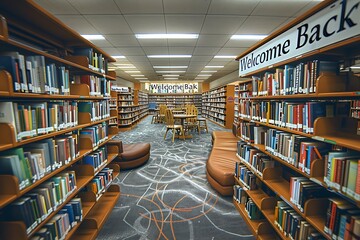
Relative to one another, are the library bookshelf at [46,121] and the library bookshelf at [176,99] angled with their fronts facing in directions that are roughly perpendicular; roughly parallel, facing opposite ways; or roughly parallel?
roughly perpendicular

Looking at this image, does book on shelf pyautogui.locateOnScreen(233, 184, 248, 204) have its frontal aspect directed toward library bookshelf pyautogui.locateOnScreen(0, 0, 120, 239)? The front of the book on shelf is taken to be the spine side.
yes

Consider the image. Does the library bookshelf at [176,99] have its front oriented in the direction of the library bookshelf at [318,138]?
yes

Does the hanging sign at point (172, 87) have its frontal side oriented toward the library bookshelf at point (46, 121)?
yes

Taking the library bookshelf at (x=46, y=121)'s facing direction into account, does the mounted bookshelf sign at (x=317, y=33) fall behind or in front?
in front

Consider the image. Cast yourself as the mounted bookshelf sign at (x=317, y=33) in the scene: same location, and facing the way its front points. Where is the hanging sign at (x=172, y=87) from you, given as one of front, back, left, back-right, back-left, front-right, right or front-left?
right

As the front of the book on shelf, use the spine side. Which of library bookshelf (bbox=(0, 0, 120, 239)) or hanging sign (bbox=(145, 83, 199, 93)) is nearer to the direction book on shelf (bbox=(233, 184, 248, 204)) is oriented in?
the library bookshelf

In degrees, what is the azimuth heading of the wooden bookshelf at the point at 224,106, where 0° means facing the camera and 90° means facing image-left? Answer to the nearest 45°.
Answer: approximately 45°

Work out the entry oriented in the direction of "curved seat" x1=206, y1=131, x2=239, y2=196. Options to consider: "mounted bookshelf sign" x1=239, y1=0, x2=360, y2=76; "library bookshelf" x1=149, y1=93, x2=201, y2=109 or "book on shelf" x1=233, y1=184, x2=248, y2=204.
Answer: the library bookshelf

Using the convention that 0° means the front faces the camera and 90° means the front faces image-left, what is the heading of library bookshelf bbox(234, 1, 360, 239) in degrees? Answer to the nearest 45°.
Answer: approximately 45°

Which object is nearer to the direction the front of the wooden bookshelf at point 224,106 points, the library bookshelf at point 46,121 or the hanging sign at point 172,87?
the library bookshelf
